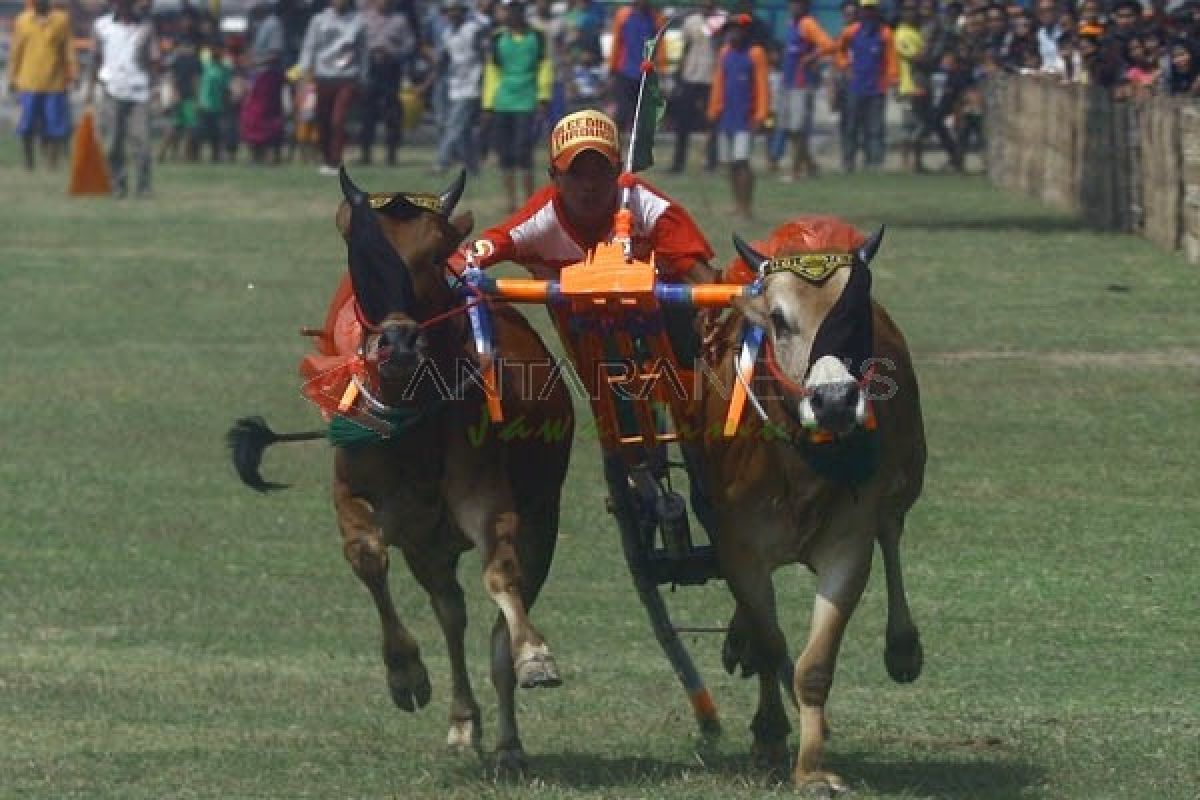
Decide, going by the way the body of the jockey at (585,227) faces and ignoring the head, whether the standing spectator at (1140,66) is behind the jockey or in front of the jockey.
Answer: behind

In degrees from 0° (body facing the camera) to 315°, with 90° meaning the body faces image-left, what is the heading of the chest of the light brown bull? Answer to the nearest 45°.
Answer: approximately 0°

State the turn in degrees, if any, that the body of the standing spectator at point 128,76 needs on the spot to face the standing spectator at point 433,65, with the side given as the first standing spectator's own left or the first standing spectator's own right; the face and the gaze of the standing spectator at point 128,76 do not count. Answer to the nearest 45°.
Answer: approximately 135° to the first standing spectator's own left

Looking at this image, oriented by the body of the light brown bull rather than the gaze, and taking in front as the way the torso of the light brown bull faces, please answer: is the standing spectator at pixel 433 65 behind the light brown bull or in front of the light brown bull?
behind

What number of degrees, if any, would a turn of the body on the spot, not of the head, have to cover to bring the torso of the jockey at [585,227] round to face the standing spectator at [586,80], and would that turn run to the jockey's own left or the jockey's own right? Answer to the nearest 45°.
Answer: approximately 180°

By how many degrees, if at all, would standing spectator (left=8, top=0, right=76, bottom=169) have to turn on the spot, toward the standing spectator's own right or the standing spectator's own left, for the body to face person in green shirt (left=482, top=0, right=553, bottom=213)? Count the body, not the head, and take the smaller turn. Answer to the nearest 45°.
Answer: approximately 45° to the standing spectator's own left

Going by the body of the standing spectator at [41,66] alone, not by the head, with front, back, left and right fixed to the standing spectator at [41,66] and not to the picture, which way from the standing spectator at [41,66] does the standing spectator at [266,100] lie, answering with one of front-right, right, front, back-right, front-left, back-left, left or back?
left
